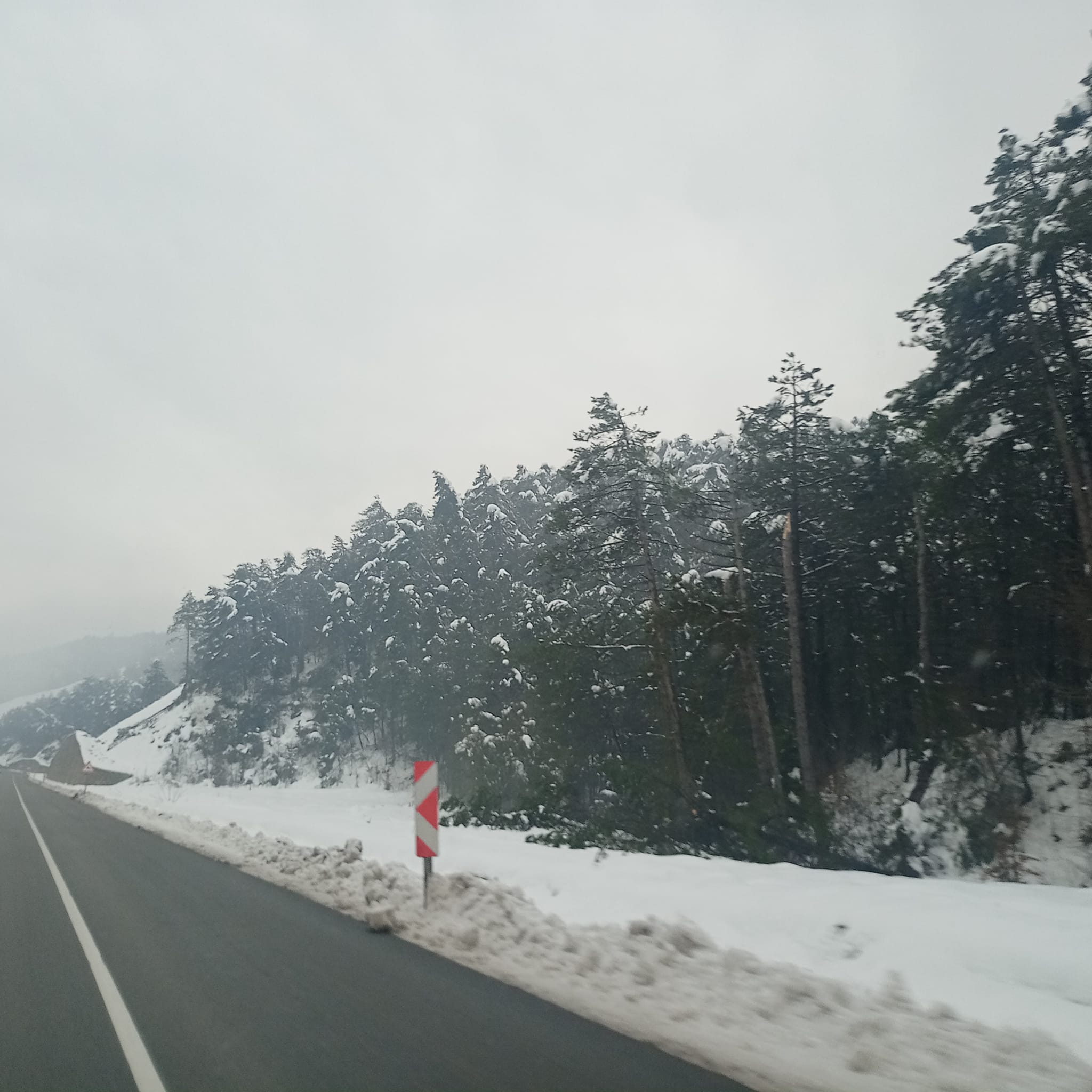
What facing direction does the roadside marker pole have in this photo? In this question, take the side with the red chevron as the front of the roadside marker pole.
toward the camera
